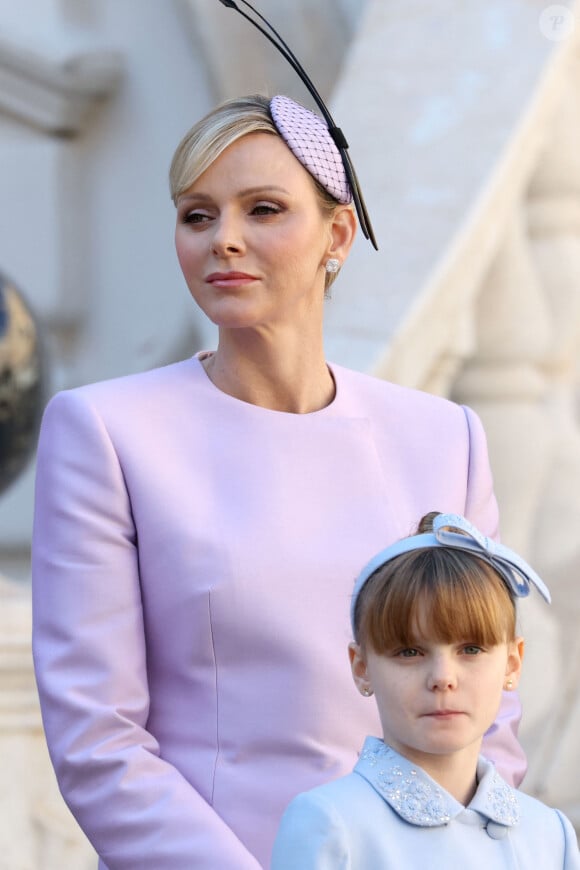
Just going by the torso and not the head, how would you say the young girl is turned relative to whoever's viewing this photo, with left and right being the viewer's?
facing the viewer and to the right of the viewer

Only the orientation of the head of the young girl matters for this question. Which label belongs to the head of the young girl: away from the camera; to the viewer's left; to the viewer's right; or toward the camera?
toward the camera

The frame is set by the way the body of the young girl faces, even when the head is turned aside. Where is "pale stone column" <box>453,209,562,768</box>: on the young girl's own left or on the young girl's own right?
on the young girl's own left

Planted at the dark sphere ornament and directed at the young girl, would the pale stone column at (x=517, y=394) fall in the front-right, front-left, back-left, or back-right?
front-left

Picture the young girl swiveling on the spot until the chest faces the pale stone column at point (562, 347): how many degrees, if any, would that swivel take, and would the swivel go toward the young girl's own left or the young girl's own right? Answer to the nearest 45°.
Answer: approximately 135° to the young girl's own left
